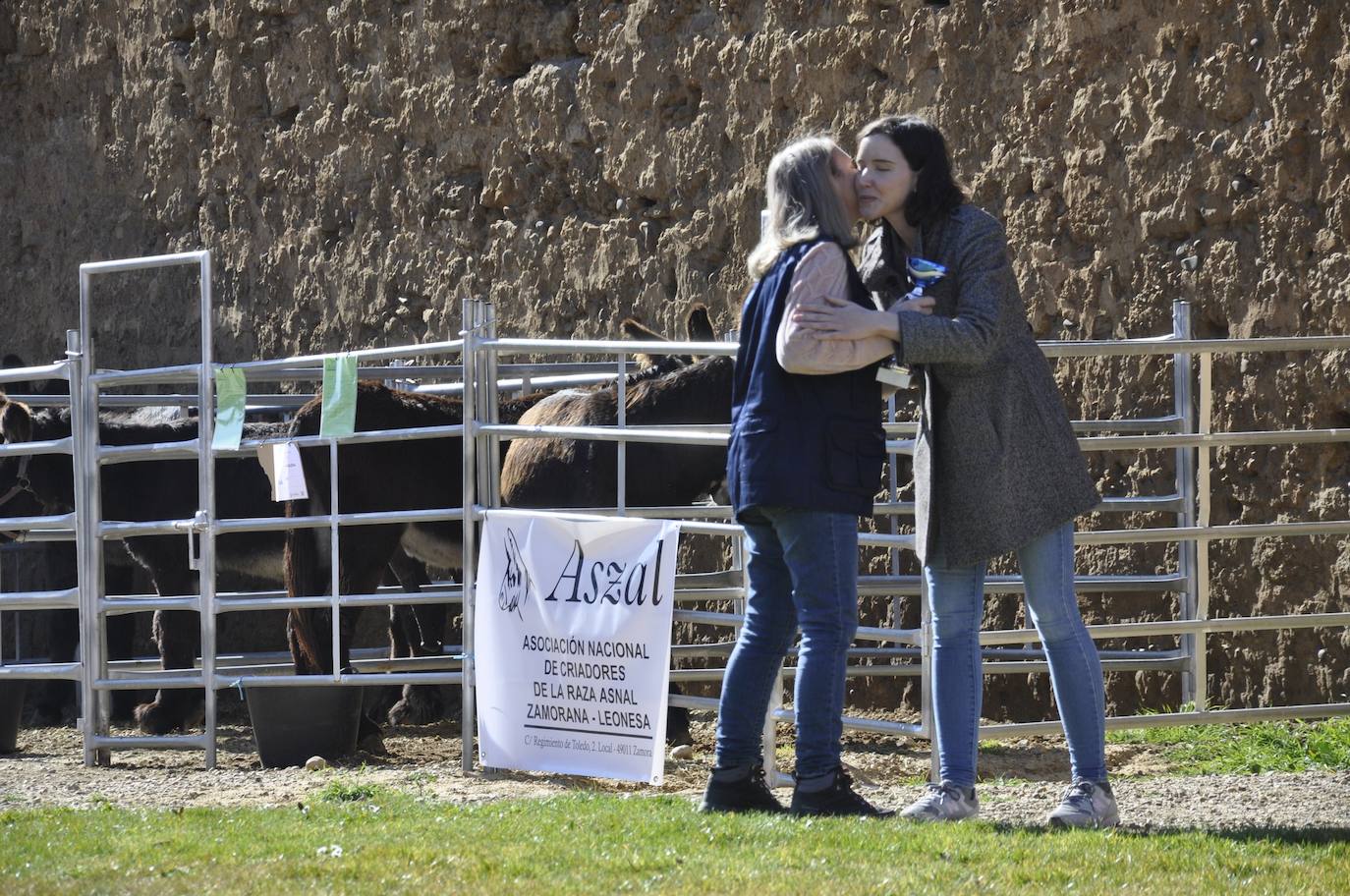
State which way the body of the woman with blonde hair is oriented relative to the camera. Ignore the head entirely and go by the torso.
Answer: to the viewer's right

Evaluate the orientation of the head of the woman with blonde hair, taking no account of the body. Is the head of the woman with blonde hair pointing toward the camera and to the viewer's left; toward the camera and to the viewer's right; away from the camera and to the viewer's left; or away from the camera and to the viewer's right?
away from the camera and to the viewer's right

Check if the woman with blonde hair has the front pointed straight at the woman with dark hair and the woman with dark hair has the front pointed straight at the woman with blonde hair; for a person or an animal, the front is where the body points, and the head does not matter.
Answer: yes

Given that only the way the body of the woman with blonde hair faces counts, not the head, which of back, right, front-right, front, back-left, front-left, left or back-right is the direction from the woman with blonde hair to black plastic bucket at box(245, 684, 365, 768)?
back-left

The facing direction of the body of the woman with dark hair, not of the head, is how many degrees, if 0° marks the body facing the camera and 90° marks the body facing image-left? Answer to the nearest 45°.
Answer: approximately 90°

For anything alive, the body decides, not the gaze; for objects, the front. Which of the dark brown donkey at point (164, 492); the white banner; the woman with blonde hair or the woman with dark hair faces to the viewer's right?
the woman with blonde hair

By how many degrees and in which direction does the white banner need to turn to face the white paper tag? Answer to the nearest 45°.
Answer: approximately 135° to its right

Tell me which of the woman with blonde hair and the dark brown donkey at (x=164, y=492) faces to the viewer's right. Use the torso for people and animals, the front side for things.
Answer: the woman with blonde hair
